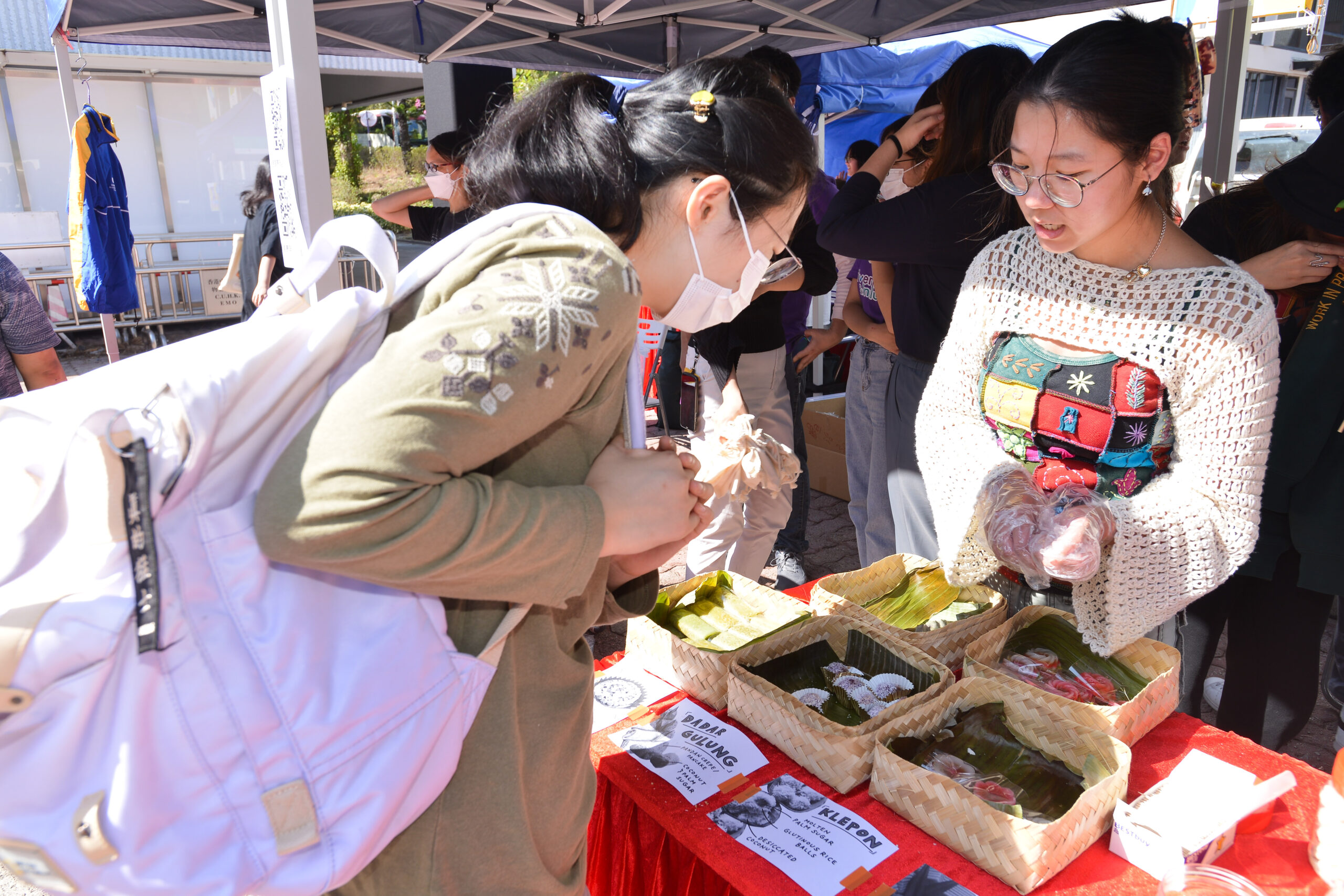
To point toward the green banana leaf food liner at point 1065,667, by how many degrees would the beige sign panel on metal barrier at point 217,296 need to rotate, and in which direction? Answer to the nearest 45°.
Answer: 0° — it already faces it

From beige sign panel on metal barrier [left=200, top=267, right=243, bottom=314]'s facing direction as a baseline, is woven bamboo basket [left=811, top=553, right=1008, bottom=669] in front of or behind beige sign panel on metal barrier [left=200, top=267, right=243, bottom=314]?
in front

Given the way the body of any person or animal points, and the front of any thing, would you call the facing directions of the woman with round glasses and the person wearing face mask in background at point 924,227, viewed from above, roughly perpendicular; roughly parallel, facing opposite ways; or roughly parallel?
roughly perpendicular

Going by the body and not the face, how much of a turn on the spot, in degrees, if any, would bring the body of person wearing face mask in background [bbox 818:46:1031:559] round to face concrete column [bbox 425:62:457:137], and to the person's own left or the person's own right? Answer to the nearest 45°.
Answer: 0° — they already face it

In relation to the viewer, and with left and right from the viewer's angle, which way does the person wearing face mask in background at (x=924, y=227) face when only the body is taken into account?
facing away from the viewer and to the left of the viewer

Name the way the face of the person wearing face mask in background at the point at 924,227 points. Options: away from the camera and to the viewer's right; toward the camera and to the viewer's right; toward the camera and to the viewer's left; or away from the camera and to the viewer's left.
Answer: toward the camera and to the viewer's left

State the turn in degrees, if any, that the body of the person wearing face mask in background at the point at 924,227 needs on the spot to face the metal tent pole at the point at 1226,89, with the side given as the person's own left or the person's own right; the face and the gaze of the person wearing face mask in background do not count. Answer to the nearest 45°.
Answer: approximately 90° to the person's own right

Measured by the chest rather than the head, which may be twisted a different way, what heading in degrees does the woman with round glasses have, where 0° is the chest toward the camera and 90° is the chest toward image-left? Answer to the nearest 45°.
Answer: approximately 45°

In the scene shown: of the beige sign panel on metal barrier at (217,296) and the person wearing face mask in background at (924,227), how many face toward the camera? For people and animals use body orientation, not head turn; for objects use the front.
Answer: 1
